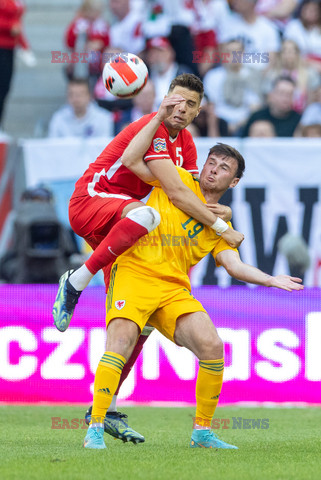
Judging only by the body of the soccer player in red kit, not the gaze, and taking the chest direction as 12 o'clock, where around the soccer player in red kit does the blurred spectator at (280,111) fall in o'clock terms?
The blurred spectator is roughly at 8 o'clock from the soccer player in red kit.

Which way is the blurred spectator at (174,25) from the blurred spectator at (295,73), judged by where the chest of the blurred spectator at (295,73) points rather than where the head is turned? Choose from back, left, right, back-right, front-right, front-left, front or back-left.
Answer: right

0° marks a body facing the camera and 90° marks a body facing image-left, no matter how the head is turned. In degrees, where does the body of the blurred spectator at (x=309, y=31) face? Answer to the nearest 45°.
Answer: approximately 0°

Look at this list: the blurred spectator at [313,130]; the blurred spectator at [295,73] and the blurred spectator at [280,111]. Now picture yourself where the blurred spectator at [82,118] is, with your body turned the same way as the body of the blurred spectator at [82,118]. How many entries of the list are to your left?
3
